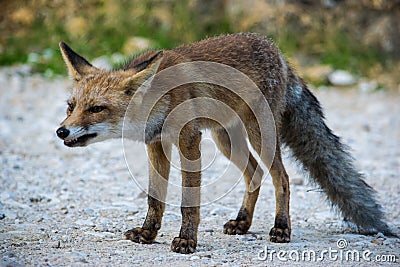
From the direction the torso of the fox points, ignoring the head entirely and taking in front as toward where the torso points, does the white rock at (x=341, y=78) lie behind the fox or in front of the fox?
behind

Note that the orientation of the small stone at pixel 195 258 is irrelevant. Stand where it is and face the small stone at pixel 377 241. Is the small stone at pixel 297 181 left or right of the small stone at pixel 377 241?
left

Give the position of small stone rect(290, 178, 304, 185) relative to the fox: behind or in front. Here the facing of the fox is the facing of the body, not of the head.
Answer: behind

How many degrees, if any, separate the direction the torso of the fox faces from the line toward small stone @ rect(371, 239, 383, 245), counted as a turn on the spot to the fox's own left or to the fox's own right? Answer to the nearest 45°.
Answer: approximately 135° to the fox's own left

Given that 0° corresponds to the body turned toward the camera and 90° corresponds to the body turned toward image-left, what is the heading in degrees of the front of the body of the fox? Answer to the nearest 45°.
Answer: approximately 45°

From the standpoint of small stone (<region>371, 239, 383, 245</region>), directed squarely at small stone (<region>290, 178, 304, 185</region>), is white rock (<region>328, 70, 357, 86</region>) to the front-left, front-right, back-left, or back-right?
front-right
